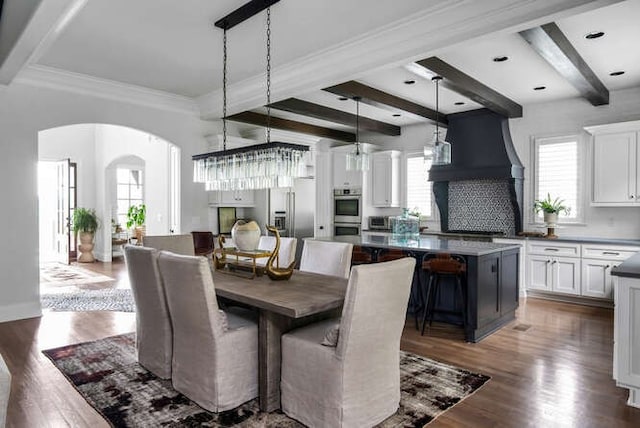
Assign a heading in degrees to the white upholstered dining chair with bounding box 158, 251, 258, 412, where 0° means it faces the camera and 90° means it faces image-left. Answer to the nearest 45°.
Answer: approximately 225°

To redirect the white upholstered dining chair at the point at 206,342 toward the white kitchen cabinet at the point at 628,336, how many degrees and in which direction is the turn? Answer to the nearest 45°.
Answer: approximately 45° to its right

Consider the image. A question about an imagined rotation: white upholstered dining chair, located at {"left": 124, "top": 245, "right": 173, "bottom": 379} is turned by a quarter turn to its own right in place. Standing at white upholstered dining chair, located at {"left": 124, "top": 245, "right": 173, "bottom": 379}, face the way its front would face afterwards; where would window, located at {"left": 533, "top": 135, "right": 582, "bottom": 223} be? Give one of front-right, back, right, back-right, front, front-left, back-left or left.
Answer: front-left

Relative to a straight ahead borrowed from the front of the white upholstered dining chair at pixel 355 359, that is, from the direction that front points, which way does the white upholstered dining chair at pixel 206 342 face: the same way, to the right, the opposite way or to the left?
to the right

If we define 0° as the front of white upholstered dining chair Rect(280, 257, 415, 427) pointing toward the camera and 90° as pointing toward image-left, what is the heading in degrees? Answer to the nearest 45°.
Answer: approximately 135°

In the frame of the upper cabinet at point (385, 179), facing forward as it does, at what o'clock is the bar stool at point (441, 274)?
The bar stool is roughly at 10 o'clock from the upper cabinet.

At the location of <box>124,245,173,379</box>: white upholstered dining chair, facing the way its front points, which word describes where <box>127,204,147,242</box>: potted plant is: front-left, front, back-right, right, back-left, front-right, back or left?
front-left

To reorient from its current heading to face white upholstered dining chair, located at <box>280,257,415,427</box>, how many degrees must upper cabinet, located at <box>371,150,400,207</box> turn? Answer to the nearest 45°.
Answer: approximately 45° to its left

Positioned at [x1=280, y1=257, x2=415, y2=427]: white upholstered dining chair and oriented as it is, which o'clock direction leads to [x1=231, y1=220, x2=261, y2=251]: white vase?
The white vase is roughly at 12 o'clock from the white upholstered dining chair.

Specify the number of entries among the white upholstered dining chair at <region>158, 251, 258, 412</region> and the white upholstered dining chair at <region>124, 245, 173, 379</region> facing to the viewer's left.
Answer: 0

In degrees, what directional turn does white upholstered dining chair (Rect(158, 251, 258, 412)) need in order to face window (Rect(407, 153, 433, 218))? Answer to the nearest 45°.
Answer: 0° — it already faces it

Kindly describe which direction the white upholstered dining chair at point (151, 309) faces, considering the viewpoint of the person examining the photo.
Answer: facing away from the viewer and to the right of the viewer

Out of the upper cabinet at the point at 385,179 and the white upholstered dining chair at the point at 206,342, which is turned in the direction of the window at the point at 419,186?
the white upholstered dining chair

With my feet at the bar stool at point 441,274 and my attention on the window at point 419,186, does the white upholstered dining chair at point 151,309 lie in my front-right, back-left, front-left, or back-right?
back-left

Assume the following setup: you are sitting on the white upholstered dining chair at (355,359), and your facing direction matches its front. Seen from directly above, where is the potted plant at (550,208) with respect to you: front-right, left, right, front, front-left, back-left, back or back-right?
right

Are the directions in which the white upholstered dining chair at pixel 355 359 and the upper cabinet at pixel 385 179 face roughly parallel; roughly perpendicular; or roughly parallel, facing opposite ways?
roughly perpendicular
